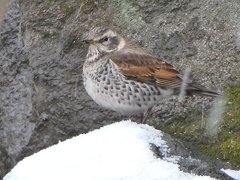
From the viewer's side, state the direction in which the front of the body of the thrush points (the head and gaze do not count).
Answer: to the viewer's left
